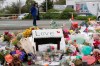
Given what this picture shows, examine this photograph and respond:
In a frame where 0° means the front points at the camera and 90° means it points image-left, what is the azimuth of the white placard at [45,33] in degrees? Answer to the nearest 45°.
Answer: approximately 0°

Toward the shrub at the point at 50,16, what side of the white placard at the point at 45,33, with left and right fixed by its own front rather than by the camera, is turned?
back
